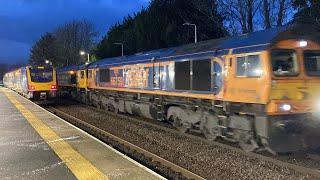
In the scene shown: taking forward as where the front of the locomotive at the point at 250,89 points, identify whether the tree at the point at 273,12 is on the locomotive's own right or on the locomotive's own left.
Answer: on the locomotive's own left

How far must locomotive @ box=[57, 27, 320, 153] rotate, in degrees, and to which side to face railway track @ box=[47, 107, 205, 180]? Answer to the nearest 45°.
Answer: approximately 135° to its right

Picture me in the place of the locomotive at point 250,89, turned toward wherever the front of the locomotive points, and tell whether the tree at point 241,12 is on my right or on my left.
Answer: on my left

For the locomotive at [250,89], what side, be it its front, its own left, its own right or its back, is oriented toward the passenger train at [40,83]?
back

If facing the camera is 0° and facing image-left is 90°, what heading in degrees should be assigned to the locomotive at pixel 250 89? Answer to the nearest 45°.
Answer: approximately 315°

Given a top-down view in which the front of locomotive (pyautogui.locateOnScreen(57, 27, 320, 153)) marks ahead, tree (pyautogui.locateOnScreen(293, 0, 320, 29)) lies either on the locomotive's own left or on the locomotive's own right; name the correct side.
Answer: on the locomotive's own left
